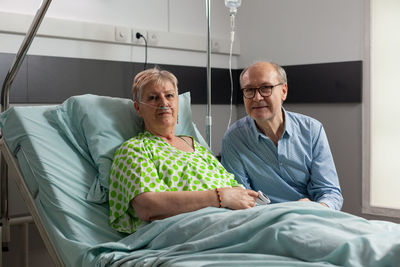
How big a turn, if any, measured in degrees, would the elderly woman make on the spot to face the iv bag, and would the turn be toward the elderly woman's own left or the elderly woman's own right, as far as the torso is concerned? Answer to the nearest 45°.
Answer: approximately 135° to the elderly woman's own left

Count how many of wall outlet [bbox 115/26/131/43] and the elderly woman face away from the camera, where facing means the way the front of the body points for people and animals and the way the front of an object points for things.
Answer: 0

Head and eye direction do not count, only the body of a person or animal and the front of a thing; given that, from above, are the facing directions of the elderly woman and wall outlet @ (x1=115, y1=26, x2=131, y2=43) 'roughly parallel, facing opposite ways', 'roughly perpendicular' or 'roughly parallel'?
roughly parallel

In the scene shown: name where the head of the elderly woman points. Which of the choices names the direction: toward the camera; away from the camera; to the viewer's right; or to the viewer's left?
toward the camera

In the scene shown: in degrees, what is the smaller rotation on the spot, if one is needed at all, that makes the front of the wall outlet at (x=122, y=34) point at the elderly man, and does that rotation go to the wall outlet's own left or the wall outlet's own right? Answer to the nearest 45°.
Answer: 0° — it already faces them

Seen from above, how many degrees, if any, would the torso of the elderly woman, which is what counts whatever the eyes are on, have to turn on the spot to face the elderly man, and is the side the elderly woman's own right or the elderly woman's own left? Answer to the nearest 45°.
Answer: approximately 90° to the elderly woman's own left

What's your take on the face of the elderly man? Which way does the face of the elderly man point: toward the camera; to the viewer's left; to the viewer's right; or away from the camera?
toward the camera

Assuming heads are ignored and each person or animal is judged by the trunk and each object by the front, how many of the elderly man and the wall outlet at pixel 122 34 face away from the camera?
0

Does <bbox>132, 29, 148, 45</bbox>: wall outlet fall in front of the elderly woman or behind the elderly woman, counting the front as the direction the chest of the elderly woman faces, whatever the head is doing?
behind

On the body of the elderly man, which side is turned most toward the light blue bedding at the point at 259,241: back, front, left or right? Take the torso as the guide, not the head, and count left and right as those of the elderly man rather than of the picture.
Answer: front

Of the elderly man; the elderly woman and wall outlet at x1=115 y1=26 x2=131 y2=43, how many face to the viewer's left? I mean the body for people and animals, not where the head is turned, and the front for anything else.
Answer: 0

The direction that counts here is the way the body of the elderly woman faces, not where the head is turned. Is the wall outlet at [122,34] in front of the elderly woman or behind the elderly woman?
behind

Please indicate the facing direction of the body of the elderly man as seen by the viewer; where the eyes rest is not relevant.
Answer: toward the camera

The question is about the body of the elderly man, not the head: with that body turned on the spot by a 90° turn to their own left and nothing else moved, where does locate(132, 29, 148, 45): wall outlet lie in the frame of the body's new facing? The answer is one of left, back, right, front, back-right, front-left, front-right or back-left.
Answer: back-left

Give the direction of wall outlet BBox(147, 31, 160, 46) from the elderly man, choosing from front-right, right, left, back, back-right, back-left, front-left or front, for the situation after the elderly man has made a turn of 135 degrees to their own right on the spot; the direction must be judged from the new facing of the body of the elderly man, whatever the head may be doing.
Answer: front

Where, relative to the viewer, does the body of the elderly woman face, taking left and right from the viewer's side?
facing the viewer and to the right of the viewer
